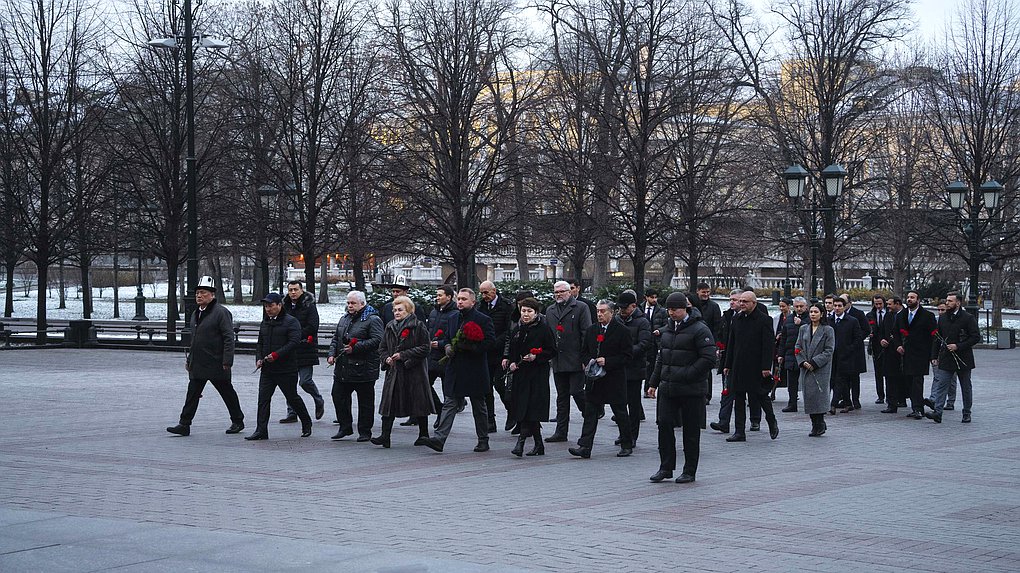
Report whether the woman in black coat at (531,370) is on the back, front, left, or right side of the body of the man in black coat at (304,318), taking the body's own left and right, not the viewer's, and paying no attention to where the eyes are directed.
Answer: left

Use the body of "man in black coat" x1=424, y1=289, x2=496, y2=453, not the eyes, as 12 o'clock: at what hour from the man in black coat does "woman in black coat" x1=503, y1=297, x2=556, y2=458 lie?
The woman in black coat is roughly at 8 o'clock from the man in black coat.

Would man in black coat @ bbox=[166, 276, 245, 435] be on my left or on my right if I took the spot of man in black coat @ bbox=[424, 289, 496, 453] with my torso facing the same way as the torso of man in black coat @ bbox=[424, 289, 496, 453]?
on my right

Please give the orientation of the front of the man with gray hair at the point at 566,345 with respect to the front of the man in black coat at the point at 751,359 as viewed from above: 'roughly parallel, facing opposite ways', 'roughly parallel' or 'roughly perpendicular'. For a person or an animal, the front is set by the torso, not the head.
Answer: roughly parallel

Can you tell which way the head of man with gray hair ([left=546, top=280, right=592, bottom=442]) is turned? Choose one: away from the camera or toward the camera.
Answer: toward the camera

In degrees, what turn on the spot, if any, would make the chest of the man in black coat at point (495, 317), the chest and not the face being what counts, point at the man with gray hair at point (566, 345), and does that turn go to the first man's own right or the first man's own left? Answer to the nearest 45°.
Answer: approximately 90° to the first man's own left

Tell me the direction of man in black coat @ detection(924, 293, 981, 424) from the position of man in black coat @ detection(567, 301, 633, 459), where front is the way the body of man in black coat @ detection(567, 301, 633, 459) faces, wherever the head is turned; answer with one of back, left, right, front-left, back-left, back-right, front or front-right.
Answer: back

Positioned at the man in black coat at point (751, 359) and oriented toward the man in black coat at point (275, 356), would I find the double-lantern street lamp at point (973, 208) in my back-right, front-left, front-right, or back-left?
back-right

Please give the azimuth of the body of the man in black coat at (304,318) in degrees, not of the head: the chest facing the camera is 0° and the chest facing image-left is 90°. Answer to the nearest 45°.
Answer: approximately 45°

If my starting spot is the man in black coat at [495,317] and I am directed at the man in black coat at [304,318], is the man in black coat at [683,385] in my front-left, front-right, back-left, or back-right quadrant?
back-left

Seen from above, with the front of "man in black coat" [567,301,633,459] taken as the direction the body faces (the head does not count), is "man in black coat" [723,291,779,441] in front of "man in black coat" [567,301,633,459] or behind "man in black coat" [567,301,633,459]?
behind

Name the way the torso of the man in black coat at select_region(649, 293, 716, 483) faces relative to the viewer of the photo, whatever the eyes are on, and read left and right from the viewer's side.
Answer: facing the viewer and to the left of the viewer

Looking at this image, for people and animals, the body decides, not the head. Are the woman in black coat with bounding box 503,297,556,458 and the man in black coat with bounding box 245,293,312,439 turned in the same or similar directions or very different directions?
same or similar directions

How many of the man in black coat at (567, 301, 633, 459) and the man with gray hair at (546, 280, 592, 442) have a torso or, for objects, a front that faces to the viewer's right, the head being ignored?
0

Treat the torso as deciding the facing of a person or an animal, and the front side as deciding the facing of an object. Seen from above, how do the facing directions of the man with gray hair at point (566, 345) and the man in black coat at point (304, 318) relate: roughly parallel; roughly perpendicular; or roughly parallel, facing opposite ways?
roughly parallel

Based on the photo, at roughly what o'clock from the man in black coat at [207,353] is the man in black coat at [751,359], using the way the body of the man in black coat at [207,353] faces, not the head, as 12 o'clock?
the man in black coat at [751,359] is roughly at 8 o'clock from the man in black coat at [207,353].
